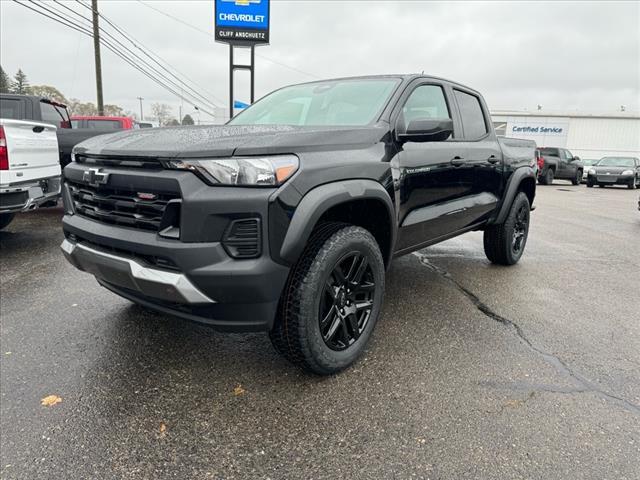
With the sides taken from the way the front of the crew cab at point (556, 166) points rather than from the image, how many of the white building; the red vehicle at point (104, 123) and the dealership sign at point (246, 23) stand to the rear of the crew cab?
2

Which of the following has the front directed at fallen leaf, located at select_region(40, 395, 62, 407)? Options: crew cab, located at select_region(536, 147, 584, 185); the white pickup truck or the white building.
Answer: the white building

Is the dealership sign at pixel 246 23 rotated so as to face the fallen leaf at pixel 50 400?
yes

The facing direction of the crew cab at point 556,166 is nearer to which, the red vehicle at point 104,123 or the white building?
the white building

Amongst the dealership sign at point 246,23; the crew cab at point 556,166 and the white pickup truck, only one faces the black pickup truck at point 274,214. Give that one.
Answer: the dealership sign

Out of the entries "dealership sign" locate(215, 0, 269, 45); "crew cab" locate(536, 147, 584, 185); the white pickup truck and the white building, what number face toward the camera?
2

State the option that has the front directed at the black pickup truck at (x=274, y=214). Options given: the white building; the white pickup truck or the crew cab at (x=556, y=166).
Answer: the white building

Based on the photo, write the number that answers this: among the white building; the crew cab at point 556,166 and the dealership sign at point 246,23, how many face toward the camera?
2

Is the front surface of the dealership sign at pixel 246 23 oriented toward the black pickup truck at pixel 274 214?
yes

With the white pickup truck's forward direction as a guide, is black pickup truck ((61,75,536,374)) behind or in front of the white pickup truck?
behind

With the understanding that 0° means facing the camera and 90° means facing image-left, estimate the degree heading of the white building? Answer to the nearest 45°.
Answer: approximately 0°

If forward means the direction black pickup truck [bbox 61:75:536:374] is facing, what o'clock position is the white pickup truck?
The white pickup truck is roughly at 3 o'clock from the black pickup truck.

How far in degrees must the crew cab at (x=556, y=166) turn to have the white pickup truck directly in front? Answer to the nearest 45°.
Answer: approximately 135° to its right
